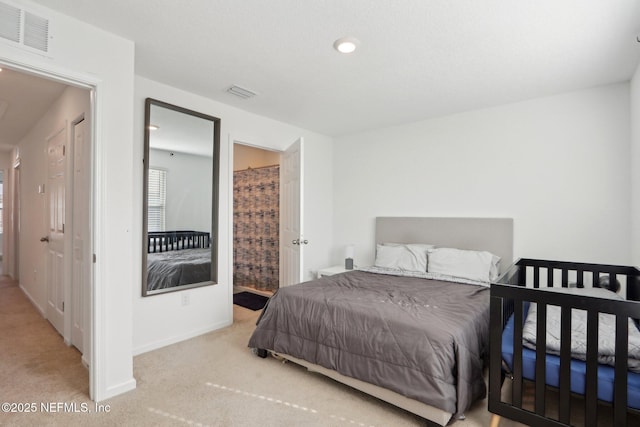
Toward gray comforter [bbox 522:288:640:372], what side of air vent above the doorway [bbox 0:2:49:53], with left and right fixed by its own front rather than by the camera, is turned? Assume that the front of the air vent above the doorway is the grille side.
front

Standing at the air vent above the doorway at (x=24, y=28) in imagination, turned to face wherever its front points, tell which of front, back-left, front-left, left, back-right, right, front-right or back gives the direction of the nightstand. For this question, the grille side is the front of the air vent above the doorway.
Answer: front-left

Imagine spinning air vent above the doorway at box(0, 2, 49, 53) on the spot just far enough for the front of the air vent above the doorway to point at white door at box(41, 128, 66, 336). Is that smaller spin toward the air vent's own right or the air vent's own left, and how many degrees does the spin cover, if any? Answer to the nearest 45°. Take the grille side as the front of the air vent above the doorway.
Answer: approximately 135° to the air vent's own left

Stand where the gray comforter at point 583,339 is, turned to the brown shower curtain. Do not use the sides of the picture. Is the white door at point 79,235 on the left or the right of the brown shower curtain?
left

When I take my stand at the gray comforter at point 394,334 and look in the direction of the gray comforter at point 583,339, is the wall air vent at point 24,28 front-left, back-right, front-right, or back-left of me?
back-right

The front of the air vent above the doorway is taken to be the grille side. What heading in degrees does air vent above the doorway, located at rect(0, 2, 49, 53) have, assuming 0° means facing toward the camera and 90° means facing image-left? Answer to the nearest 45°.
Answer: approximately 315°

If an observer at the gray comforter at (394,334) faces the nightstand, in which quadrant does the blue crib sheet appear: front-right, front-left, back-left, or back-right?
back-right

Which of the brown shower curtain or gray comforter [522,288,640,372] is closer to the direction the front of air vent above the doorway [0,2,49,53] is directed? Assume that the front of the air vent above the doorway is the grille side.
the gray comforter
